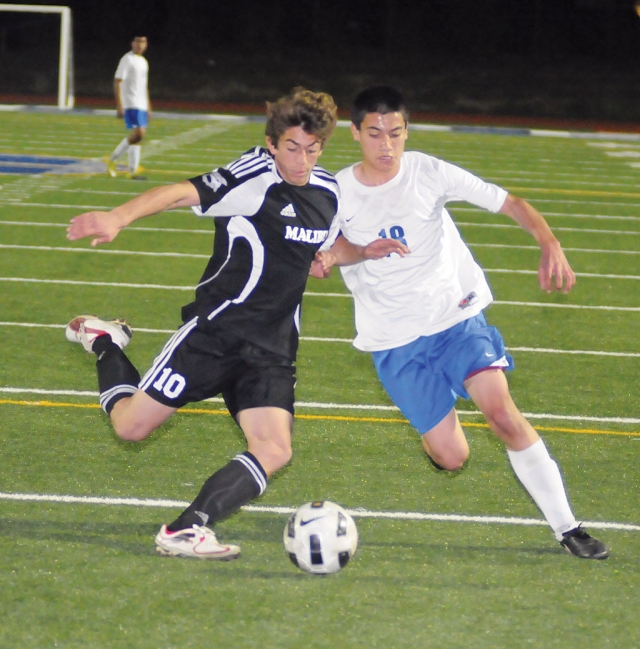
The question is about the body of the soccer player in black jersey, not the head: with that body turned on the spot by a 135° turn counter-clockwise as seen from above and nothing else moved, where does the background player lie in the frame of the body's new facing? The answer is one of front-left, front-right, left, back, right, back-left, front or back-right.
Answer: front

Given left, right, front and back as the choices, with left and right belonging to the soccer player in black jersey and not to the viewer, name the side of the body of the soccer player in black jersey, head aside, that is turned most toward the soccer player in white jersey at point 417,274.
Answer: left

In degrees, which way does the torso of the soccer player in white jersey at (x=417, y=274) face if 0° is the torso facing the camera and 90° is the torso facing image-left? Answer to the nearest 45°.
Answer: approximately 0°

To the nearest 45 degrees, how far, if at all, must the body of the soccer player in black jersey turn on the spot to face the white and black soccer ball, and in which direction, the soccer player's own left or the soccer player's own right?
0° — they already face it
